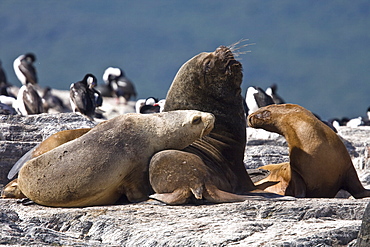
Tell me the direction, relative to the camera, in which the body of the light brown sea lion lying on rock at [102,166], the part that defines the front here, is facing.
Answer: to the viewer's right

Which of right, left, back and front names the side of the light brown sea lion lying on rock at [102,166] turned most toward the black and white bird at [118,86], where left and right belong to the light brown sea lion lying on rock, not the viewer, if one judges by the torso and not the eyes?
left

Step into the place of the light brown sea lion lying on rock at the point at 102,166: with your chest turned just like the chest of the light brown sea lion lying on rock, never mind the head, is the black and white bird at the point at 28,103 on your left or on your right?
on your left

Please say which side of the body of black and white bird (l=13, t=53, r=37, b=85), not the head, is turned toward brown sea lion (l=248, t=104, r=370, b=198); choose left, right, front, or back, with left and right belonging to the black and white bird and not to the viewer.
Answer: left

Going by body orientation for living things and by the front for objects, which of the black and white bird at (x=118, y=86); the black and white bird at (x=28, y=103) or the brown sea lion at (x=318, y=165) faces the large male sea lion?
the brown sea lion

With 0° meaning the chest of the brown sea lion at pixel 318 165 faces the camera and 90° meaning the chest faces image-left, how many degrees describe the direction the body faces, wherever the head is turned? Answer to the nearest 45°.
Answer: approximately 90°

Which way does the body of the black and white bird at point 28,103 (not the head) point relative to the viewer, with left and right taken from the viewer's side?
facing to the left of the viewer

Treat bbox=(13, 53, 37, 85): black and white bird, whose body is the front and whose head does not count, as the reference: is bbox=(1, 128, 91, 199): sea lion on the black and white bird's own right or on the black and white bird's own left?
on the black and white bird's own left
